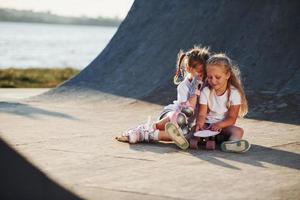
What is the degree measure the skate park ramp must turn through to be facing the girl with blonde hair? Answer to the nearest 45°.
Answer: approximately 45° to its left

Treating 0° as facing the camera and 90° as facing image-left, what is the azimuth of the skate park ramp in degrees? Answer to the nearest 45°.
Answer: approximately 45°
